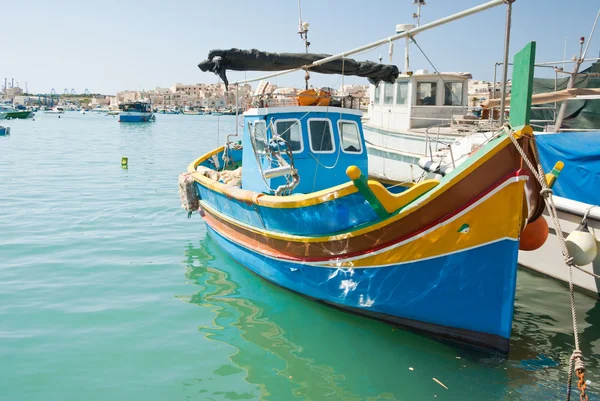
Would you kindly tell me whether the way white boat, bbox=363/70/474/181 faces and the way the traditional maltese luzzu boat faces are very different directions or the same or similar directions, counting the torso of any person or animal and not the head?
same or similar directions

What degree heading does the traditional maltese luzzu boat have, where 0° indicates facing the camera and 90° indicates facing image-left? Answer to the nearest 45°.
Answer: approximately 315°

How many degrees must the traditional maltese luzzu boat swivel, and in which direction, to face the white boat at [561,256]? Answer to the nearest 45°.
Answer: approximately 90° to its left

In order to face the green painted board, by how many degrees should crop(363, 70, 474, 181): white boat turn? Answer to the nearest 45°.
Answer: approximately 45° to its right

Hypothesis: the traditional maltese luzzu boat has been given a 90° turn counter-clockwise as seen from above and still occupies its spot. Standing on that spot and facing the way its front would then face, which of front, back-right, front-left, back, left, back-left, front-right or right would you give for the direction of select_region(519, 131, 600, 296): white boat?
front

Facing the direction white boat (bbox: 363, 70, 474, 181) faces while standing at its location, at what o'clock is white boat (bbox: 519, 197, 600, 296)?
white boat (bbox: 519, 197, 600, 296) is roughly at 1 o'clock from white boat (bbox: 363, 70, 474, 181).

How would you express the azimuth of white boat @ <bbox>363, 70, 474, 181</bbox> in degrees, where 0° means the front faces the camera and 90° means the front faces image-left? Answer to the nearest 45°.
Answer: approximately 315°
